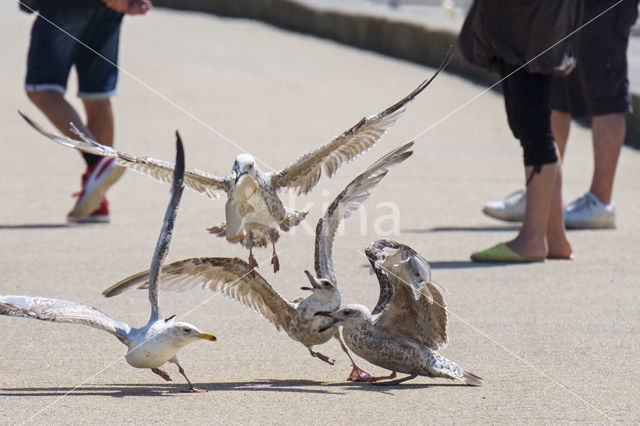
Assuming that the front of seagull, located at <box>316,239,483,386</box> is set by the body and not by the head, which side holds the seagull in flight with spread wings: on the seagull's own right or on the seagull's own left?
on the seagull's own right

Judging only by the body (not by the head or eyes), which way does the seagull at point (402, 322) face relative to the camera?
to the viewer's left

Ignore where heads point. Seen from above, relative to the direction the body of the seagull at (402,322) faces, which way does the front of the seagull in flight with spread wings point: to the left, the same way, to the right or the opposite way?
to the left

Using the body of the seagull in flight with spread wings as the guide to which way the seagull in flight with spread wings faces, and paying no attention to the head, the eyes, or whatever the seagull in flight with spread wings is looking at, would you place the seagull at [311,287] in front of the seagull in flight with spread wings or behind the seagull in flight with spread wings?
in front

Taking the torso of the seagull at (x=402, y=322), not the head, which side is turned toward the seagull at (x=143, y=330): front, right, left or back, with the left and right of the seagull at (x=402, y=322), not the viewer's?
front

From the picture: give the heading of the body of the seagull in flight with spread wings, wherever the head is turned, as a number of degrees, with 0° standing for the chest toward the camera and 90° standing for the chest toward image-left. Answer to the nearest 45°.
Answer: approximately 0°

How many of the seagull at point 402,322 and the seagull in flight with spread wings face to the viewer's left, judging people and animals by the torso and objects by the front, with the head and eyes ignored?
1
